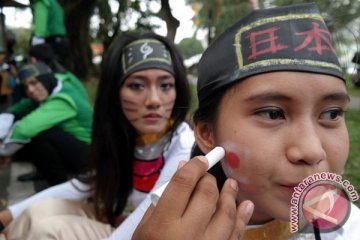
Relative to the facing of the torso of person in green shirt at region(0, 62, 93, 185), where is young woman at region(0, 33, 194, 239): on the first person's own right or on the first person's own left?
on the first person's own left

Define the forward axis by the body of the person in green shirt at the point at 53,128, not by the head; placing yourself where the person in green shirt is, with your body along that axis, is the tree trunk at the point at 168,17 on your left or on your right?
on your left

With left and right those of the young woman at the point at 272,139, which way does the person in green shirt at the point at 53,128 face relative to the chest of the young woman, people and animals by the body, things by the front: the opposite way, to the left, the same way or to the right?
to the right

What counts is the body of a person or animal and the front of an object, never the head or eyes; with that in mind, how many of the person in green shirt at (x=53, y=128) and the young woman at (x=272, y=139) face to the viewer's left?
1

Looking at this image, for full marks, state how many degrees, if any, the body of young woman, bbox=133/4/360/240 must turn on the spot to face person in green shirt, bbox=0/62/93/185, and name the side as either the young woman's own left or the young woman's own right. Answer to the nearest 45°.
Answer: approximately 180°

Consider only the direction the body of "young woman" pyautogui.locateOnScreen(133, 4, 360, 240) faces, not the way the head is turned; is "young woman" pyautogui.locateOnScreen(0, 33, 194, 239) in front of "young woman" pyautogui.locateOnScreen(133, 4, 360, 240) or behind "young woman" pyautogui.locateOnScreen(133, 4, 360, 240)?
behind

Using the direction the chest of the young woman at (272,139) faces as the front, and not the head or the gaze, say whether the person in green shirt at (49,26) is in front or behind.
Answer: behind

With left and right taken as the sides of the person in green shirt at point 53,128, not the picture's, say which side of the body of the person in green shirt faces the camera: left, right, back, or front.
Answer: left

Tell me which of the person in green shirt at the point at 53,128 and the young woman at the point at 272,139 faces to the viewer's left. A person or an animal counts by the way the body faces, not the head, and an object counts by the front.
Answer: the person in green shirt

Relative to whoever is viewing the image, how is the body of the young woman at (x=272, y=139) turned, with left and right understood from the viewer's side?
facing the viewer and to the right of the viewer
